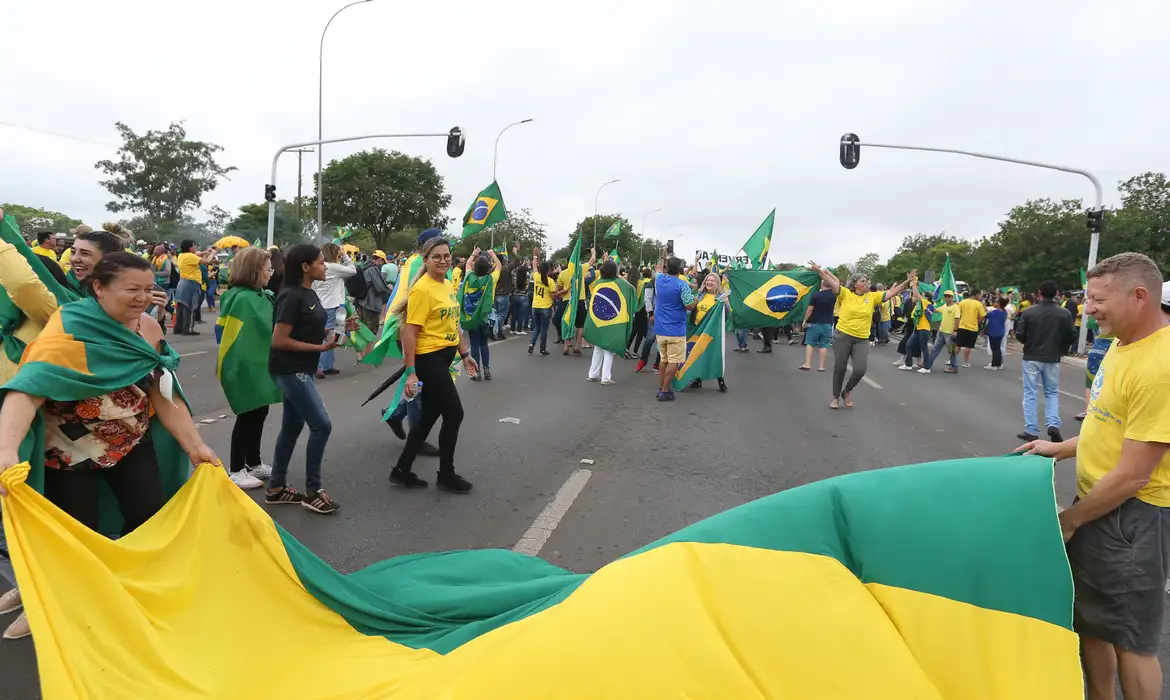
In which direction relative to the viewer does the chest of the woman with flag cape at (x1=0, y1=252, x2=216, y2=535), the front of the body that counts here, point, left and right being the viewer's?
facing the viewer and to the right of the viewer

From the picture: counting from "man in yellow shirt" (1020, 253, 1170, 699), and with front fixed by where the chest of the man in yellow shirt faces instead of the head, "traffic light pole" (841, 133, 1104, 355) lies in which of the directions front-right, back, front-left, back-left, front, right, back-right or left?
right

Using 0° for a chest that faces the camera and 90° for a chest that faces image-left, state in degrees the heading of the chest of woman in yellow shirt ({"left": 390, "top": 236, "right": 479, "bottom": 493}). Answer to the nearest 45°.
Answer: approximately 315°

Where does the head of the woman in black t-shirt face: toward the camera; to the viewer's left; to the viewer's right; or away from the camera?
to the viewer's right

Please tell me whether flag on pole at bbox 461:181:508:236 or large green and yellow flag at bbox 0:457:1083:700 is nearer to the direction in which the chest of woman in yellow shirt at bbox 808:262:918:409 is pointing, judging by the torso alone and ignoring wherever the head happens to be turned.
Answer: the large green and yellow flag

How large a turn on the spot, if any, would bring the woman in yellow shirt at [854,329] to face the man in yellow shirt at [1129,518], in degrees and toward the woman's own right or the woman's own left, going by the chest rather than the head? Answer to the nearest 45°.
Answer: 0° — they already face them

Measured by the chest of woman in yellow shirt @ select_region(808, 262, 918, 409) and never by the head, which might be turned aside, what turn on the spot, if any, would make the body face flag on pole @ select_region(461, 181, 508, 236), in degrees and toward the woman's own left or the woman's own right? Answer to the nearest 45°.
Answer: approximately 90° to the woman's own right

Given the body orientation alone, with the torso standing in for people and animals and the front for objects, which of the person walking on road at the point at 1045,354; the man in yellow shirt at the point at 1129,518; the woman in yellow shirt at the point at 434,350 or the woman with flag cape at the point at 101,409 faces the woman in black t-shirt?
the man in yellow shirt

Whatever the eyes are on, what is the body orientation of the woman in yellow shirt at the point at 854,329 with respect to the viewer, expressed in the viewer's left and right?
facing the viewer

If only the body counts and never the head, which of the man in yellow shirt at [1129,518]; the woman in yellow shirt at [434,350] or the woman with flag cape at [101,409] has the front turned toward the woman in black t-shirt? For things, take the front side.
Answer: the man in yellow shirt

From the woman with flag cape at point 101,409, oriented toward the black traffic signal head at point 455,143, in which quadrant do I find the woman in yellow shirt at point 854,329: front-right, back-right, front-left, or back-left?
front-right

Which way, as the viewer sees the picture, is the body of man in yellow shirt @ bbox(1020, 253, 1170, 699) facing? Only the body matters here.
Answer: to the viewer's left

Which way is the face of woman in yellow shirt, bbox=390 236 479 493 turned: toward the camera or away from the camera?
toward the camera
